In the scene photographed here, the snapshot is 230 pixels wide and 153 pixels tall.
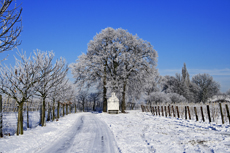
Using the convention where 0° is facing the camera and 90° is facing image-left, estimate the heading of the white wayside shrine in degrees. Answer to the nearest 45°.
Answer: approximately 0°

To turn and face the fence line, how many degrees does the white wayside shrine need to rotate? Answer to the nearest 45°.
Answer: approximately 45° to its left
